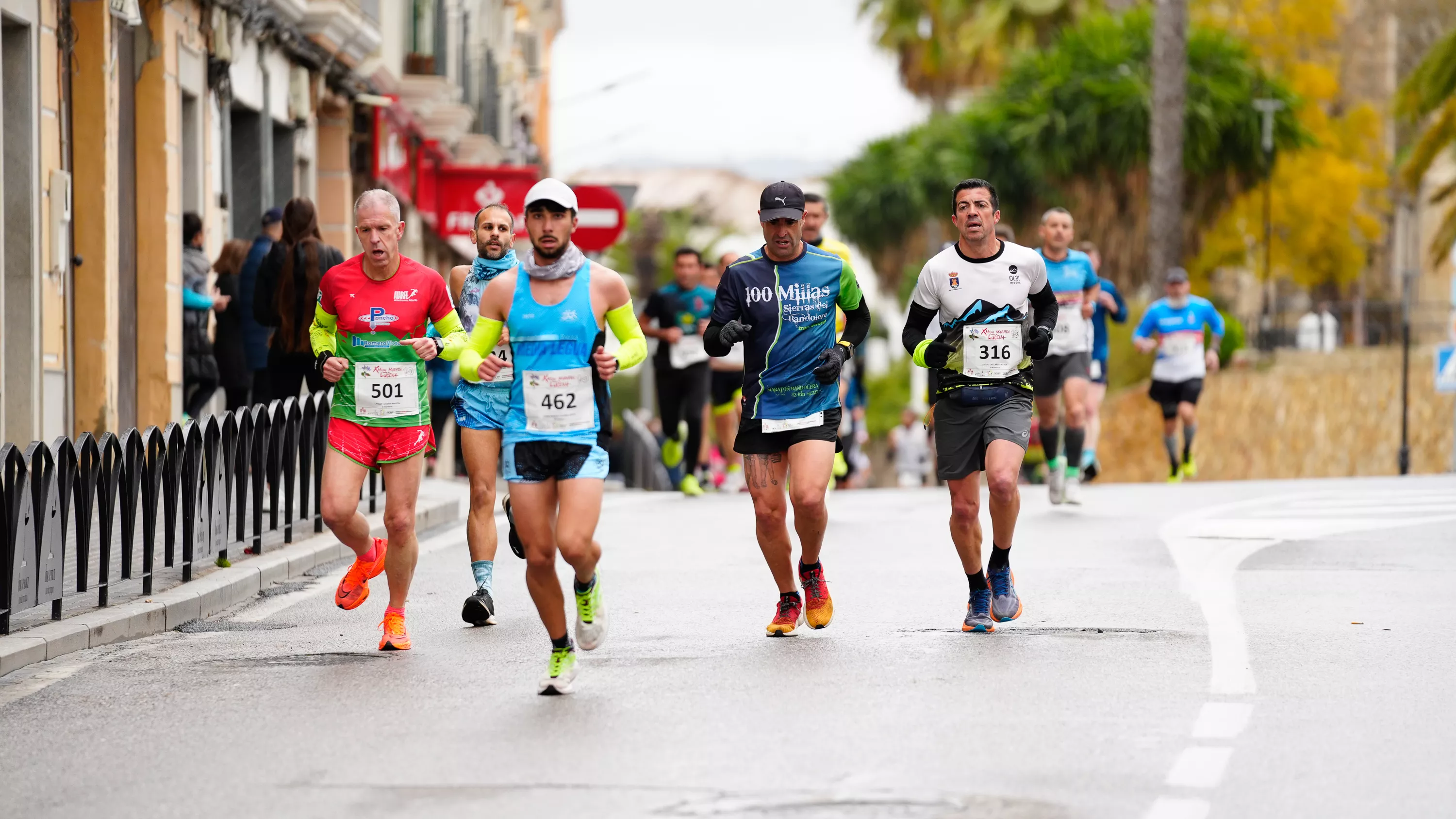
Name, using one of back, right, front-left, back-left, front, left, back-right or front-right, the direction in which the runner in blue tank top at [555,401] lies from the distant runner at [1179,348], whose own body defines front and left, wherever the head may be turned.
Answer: front

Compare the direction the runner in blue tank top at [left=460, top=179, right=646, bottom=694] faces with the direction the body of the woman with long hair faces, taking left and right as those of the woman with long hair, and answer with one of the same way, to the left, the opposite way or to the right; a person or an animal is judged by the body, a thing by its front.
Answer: the opposite way

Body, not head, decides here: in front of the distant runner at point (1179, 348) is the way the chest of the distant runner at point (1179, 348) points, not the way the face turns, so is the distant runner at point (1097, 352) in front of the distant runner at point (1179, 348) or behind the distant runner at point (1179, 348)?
in front

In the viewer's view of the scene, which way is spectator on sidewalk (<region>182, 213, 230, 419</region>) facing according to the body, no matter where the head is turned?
to the viewer's right

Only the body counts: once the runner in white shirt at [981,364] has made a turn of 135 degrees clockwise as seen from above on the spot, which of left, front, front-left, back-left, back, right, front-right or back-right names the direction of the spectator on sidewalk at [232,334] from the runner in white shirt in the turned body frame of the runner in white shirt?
front

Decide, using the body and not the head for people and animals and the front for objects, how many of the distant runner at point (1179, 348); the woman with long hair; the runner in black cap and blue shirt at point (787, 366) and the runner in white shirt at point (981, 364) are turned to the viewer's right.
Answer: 0

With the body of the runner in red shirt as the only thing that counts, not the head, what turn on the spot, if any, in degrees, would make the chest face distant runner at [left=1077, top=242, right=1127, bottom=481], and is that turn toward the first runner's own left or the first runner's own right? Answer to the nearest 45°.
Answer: approximately 135° to the first runner's own left

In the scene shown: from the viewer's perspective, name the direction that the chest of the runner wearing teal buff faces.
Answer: toward the camera

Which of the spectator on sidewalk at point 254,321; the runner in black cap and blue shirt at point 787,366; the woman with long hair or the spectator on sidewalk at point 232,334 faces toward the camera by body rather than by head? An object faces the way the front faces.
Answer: the runner in black cap and blue shirt

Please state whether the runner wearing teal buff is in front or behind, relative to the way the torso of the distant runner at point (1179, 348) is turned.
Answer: in front

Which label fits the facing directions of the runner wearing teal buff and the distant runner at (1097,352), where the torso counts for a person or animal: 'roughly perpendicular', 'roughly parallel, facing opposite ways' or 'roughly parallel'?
roughly parallel

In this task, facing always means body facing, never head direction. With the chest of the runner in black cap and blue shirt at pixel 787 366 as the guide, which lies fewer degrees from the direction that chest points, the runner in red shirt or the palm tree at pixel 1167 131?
the runner in red shirt

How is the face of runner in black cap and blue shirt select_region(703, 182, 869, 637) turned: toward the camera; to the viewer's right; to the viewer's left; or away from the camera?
toward the camera

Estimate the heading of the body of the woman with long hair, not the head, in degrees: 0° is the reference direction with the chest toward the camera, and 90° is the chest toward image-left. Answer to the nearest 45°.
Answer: approximately 180°

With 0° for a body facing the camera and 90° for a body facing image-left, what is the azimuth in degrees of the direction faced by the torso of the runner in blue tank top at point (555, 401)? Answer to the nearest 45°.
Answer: approximately 0°

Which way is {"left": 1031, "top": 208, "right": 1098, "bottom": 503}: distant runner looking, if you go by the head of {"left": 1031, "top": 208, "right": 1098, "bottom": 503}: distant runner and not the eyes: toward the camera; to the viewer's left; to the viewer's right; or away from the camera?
toward the camera
